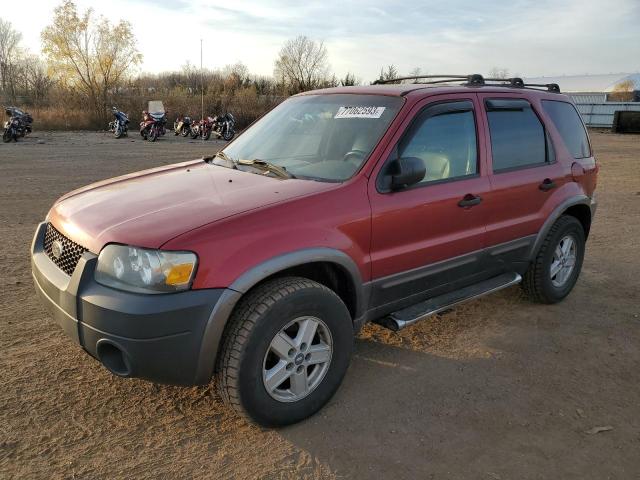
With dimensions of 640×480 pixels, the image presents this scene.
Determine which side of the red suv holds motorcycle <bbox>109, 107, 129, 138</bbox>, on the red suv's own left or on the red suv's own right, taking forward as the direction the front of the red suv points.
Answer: on the red suv's own right

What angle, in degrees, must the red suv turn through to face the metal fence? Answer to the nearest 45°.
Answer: approximately 180°

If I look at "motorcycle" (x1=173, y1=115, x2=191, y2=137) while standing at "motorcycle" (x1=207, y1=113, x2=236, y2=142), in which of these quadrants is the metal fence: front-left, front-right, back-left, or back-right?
back-right

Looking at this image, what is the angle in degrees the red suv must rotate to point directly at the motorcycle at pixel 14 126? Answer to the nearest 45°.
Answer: approximately 90° to its right

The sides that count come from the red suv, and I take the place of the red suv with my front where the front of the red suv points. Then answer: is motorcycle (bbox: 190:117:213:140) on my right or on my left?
on my right

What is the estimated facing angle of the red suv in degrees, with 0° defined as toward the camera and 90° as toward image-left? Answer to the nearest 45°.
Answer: approximately 45°

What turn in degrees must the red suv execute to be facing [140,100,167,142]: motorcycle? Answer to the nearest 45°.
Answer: approximately 135° to its right
